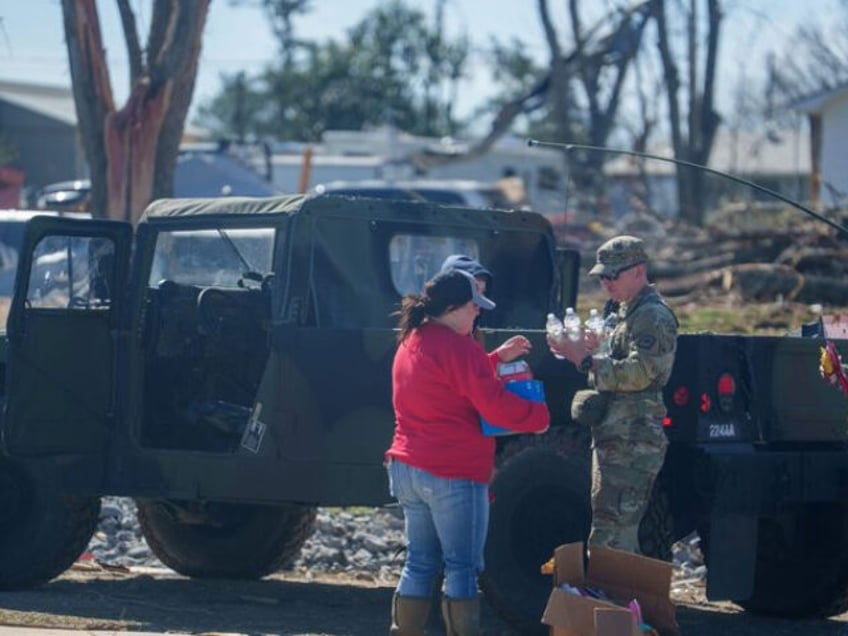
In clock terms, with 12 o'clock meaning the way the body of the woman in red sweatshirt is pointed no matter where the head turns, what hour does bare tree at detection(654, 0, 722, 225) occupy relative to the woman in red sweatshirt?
The bare tree is roughly at 11 o'clock from the woman in red sweatshirt.

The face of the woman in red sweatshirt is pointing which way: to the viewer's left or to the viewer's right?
to the viewer's right

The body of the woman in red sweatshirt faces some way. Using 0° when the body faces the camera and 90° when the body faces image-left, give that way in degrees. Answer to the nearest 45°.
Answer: approximately 225°

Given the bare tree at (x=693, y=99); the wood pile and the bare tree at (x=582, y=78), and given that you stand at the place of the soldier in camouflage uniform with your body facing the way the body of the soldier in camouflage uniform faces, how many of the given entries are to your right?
3

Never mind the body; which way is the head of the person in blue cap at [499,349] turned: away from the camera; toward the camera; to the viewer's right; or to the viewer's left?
to the viewer's right

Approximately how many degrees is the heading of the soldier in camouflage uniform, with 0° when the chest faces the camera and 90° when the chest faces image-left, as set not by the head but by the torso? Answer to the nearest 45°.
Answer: approximately 90°

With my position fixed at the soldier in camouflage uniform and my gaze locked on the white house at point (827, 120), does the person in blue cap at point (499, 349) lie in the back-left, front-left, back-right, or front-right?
back-left

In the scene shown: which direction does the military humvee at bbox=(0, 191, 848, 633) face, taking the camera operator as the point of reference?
facing away from the viewer and to the left of the viewer

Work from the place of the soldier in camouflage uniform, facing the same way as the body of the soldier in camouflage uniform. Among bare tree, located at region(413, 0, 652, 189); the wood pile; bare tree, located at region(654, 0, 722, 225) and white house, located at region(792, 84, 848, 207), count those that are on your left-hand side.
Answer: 0

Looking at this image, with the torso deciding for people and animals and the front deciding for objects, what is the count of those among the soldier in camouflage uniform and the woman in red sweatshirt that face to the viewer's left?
1

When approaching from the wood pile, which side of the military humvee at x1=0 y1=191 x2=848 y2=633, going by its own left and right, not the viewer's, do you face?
right

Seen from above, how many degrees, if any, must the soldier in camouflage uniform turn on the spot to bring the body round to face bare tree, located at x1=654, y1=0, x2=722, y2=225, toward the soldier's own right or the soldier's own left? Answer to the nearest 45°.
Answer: approximately 90° to the soldier's own right
